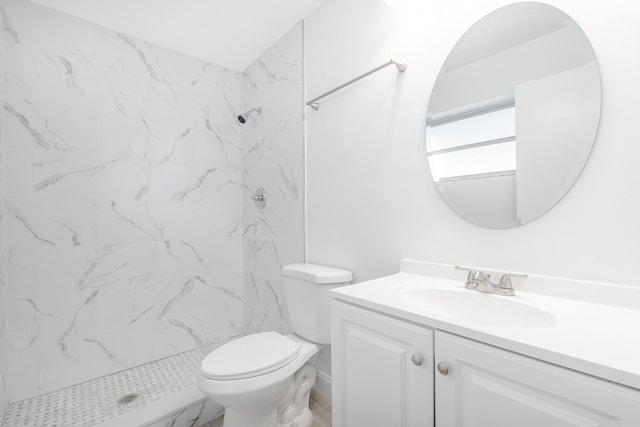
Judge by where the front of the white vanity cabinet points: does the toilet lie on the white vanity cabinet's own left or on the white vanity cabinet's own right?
on the white vanity cabinet's own right

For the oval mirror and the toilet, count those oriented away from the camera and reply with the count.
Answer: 0

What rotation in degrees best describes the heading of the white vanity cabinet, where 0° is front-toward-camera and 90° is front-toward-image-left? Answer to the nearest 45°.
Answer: approximately 45°

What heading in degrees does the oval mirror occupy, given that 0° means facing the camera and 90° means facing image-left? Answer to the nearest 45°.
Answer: approximately 45°

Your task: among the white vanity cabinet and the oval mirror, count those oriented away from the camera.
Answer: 0

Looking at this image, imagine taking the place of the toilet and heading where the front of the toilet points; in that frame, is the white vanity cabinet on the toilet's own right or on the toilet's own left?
on the toilet's own left

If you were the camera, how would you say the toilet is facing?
facing the viewer and to the left of the viewer
